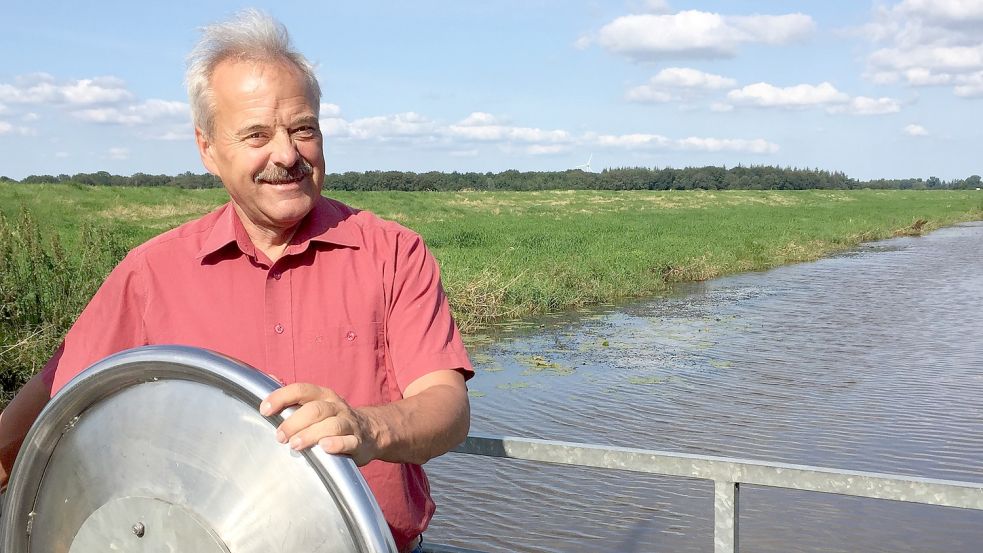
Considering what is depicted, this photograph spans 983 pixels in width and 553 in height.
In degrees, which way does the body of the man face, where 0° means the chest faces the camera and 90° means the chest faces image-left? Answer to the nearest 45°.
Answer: approximately 0°

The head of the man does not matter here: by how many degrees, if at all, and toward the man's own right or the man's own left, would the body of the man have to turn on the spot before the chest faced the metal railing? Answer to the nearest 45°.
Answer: approximately 90° to the man's own left
